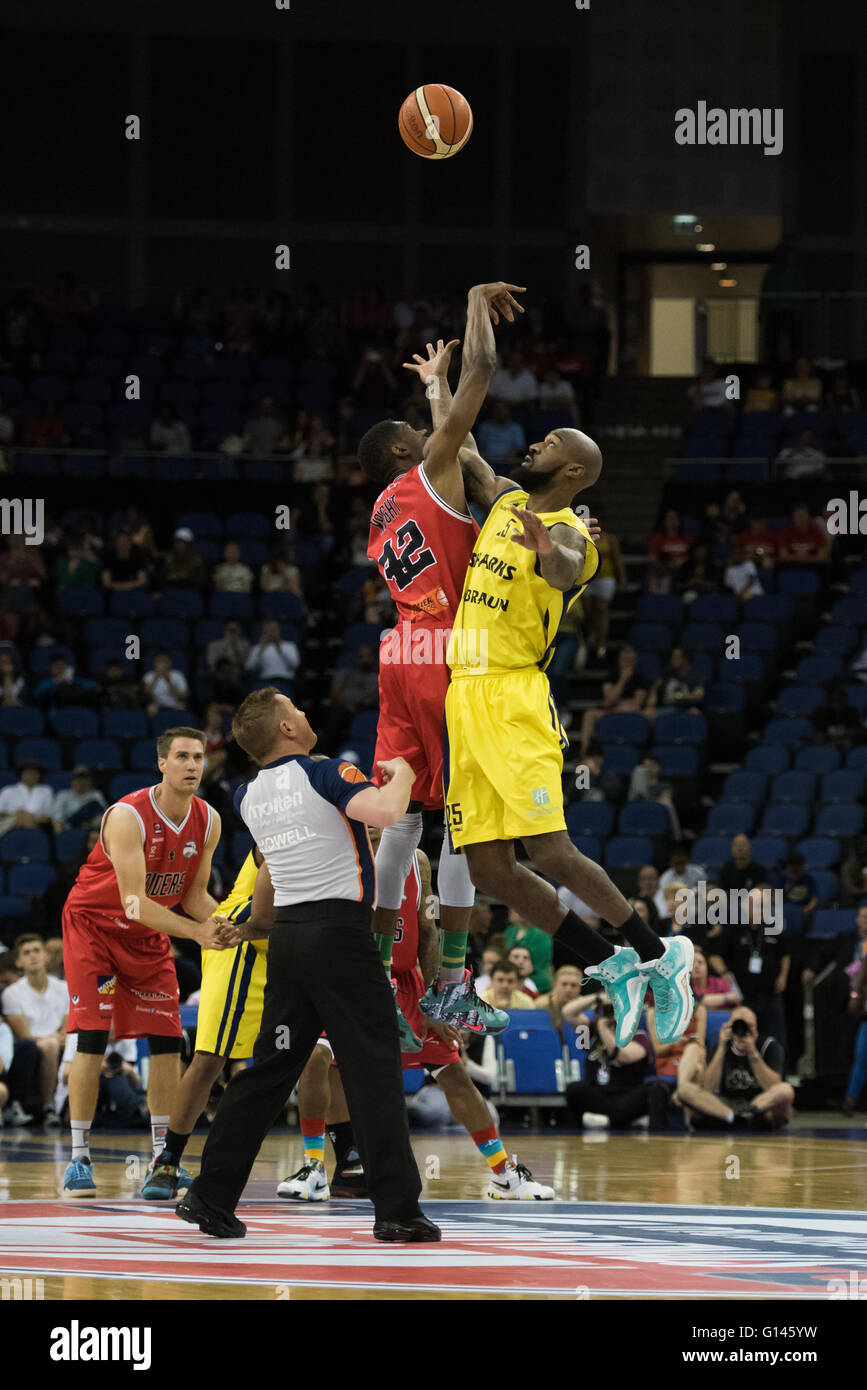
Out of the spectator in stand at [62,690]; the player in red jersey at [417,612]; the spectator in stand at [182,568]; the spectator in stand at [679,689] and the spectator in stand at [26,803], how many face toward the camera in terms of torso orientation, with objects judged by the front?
4

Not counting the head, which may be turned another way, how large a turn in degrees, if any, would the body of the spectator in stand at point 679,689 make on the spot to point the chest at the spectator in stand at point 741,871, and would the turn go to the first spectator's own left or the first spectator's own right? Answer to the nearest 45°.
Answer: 0° — they already face them

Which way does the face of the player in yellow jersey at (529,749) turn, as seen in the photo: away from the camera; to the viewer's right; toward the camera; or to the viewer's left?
to the viewer's left

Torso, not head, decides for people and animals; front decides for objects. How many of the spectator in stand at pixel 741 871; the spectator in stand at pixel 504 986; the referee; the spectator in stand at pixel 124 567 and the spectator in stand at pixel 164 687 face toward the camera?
4

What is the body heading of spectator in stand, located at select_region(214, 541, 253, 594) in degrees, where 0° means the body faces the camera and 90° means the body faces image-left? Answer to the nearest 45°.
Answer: approximately 0°

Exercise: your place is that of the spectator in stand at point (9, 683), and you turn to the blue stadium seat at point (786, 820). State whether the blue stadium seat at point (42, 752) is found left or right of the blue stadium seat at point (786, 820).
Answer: right

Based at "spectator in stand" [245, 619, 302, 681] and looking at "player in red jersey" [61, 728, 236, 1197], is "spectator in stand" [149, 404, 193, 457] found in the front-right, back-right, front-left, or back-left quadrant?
back-right

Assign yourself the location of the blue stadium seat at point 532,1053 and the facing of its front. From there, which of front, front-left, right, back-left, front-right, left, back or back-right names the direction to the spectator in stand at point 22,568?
back-right

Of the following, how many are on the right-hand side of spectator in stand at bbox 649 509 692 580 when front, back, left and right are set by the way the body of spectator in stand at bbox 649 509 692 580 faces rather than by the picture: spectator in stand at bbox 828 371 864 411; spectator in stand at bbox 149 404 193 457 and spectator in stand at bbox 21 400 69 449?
2

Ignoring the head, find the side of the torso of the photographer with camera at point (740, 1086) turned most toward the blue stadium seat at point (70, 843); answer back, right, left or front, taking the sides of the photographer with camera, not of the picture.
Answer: right
